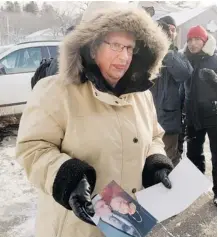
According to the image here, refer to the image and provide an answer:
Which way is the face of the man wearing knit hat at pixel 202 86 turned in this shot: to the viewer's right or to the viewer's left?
to the viewer's left

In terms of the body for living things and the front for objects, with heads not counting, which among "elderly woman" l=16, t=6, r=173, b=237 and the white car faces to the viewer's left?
the white car

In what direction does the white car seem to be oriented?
to the viewer's left

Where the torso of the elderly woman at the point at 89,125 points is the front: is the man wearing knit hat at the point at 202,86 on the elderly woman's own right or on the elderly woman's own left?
on the elderly woman's own left

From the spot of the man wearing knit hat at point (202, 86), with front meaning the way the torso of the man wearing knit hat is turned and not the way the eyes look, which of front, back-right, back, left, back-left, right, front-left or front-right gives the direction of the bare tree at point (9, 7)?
right

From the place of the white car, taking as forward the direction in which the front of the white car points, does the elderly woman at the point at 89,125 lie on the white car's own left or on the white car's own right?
on the white car's own left

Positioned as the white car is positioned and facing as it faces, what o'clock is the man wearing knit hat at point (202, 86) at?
The man wearing knit hat is roughly at 8 o'clock from the white car.

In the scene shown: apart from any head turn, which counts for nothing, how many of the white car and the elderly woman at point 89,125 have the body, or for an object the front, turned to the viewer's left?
1

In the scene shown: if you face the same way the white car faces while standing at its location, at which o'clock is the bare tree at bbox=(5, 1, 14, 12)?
The bare tree is roughly at 3 o'clock from the white car.

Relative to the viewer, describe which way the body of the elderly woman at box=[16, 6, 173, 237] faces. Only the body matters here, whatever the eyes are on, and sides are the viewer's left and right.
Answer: facing the viewer and to the right of the viewer

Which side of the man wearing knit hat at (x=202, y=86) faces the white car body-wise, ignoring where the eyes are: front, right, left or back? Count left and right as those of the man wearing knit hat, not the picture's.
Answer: right

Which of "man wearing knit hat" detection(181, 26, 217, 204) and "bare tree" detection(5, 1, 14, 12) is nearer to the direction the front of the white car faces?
the bare tree
